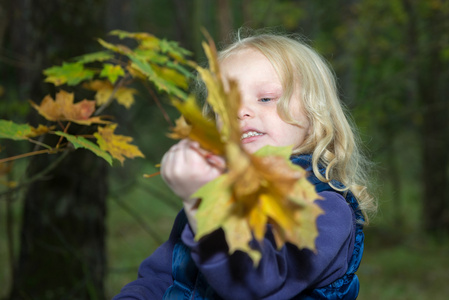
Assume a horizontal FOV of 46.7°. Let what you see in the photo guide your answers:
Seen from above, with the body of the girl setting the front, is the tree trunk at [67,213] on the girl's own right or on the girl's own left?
on the girl's own right

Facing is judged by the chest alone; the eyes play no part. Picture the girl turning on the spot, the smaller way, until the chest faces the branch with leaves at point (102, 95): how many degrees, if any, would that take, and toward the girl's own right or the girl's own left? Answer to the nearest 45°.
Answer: approximately 90° to the girl's own right

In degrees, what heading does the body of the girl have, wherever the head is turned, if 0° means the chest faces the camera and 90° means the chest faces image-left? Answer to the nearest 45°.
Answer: approximately 45°

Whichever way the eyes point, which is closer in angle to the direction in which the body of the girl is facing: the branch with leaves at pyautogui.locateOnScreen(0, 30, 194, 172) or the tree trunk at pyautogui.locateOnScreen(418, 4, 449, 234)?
the branch with leaves

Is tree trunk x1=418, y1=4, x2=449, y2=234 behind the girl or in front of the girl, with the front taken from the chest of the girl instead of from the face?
behind
